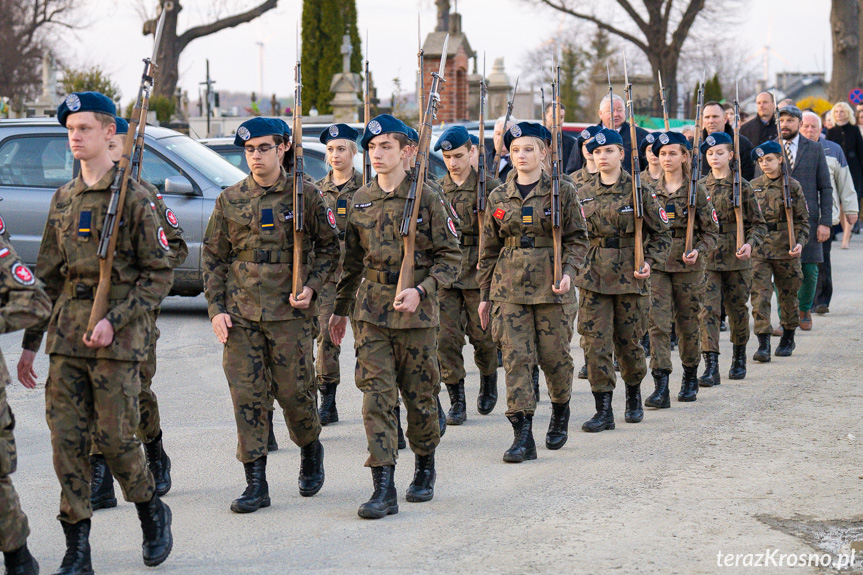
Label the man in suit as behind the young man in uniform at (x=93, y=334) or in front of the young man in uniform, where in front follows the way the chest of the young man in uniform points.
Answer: behind

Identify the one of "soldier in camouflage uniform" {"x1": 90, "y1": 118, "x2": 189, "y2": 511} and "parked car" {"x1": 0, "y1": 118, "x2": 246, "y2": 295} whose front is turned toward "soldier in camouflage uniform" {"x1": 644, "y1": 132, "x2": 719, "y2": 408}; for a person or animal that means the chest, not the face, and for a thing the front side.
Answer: the parked car

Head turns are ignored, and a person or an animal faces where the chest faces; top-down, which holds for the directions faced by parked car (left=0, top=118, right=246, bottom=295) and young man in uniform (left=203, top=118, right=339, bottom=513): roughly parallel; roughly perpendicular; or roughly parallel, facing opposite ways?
roughly perpendicular

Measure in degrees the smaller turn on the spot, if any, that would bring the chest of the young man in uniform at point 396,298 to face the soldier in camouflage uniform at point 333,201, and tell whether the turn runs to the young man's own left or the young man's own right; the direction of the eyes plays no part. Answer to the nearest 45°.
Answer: approximately 135° to the young man's own right

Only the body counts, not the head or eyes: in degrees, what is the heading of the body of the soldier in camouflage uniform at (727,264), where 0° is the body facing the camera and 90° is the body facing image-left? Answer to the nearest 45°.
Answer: approximately 45°

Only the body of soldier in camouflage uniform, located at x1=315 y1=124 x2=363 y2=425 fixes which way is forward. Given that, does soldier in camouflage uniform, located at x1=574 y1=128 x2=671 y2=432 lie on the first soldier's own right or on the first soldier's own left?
on the first soldier's own left

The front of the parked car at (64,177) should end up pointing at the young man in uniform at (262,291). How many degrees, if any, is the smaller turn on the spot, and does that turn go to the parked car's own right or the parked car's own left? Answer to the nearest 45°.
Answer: approximately 45° to the parked car's own right
